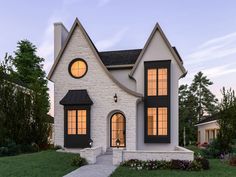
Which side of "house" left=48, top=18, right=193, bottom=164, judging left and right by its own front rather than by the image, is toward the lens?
front

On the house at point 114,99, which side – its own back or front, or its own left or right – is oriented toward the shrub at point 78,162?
front

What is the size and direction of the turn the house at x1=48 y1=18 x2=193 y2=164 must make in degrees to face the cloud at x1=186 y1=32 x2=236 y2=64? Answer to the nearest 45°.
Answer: approximately 135° to its left

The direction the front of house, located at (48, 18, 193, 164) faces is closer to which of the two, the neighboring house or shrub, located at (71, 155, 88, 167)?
the shrub

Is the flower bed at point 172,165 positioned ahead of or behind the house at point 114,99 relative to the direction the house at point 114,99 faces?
ahead

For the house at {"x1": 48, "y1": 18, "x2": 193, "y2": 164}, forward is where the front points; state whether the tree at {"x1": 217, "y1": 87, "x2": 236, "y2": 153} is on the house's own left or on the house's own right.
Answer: on the house's own left

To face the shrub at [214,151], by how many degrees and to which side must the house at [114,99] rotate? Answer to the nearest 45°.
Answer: approximately 90° to its left

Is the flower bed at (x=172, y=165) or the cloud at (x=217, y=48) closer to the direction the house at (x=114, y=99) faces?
the flower bed

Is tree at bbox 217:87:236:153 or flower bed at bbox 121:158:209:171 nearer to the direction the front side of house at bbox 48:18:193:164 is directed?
the flower bed
